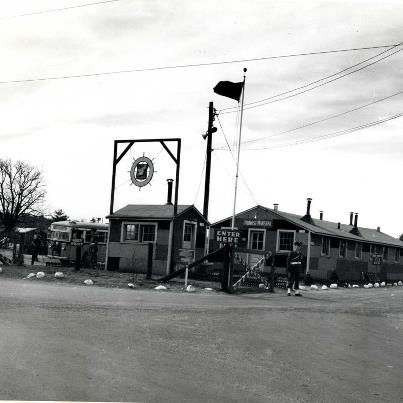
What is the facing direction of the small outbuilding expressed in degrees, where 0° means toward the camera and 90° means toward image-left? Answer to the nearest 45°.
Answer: approximately 315°

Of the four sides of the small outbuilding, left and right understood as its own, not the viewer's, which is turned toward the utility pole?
left

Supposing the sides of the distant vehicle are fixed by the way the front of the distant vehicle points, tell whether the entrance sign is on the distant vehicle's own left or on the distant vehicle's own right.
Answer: on the distant vehicle's own left

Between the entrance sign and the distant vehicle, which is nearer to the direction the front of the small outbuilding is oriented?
the entrance sign

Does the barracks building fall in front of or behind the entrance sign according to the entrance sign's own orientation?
behind

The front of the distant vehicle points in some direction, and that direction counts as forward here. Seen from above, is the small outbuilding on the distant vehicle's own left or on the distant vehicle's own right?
on the distant vehicle's own left

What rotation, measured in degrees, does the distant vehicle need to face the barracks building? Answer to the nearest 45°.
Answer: approximately 135° to its left

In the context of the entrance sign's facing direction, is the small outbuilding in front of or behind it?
behind

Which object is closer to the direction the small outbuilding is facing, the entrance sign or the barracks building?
the entrance sign
